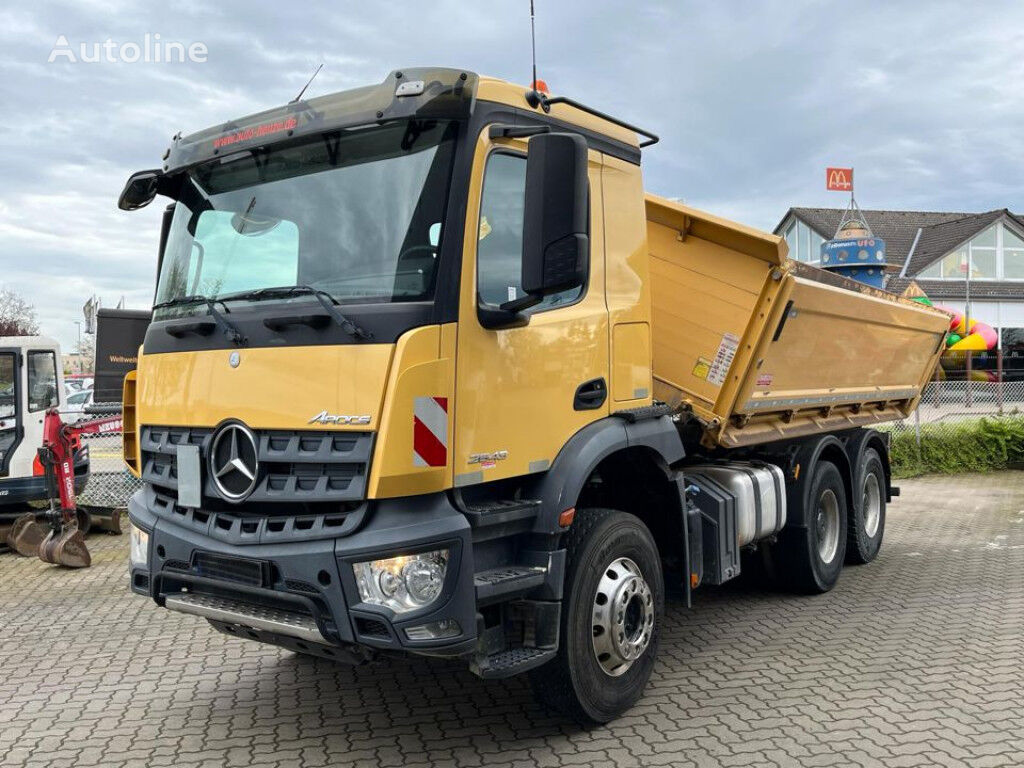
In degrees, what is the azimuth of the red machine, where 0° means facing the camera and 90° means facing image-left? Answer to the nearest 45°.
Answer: approximately 45°

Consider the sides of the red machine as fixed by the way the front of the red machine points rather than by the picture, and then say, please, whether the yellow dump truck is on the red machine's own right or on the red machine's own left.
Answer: on the red machine's own left

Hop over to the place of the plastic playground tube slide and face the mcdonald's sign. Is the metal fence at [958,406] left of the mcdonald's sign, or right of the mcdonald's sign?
left

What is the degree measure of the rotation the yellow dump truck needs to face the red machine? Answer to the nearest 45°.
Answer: approximately 90° to its right

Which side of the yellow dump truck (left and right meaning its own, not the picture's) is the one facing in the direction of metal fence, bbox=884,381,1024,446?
back

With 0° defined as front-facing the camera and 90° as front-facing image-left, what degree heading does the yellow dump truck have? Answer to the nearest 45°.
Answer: approximately 45°
